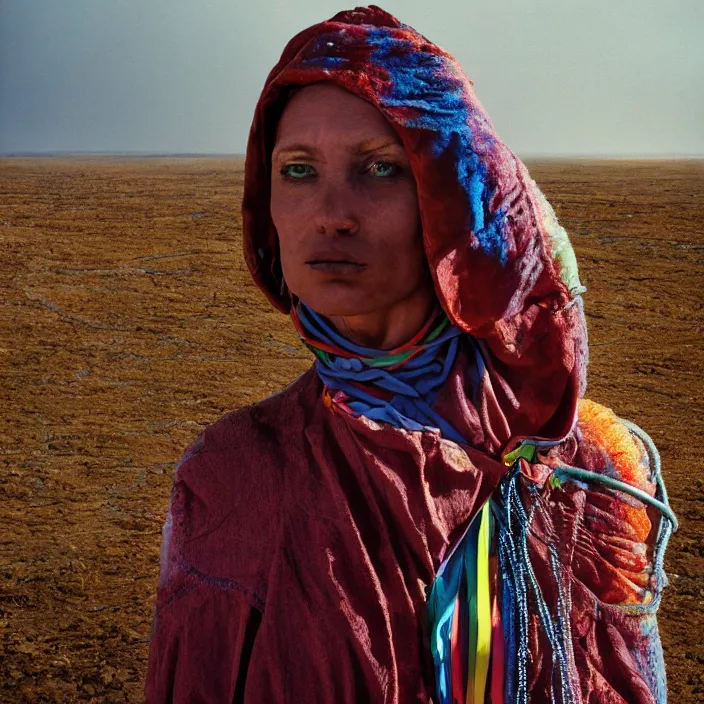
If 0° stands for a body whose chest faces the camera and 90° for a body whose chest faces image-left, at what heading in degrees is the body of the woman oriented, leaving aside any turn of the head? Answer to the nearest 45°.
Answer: approximately 0°
